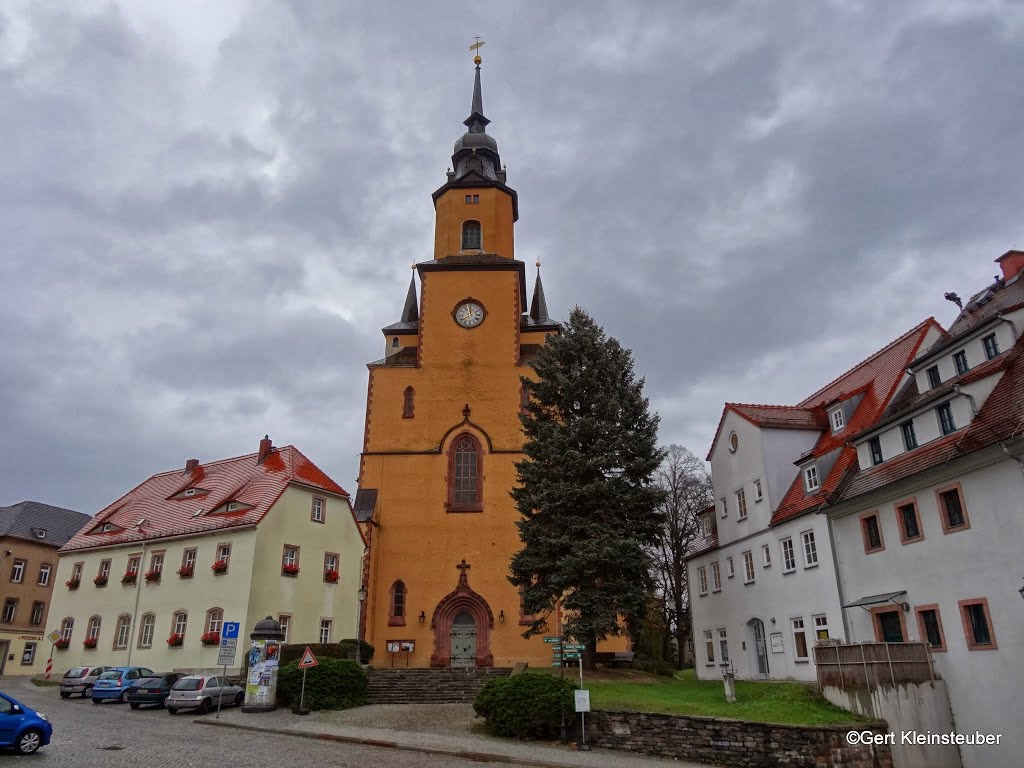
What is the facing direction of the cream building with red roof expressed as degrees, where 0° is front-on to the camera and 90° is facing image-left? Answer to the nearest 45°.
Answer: approximately 45°

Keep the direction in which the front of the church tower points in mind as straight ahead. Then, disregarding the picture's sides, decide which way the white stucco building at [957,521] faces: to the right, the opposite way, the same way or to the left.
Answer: to the right

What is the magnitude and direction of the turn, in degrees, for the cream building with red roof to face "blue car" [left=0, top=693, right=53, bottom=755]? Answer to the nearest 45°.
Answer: approximately 45° to its left

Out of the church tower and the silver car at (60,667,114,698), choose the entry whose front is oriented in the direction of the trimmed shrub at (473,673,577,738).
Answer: the church tower

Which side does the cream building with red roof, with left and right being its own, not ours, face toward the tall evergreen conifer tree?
left

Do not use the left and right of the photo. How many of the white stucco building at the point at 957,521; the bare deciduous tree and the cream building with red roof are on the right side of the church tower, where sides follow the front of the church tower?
1

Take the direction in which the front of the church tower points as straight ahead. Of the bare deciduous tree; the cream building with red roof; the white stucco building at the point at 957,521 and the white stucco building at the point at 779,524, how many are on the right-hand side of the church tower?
1

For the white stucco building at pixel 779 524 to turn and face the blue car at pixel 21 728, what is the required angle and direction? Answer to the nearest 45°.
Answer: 0° — it already faces it

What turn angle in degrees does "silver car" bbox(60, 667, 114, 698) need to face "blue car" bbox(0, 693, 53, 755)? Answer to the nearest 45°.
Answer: approximately 135° to its right

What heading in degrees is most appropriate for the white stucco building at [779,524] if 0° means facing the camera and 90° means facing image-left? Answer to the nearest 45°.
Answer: approximately 45°

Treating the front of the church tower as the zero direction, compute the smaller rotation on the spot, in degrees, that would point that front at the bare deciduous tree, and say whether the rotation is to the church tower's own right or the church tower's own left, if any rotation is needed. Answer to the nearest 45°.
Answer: approximately 135° to the church tower's own left

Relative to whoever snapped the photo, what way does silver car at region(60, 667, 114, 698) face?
facing away from the viewer and to the right of the viewer

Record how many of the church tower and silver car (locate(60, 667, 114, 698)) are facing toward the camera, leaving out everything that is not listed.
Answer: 1
